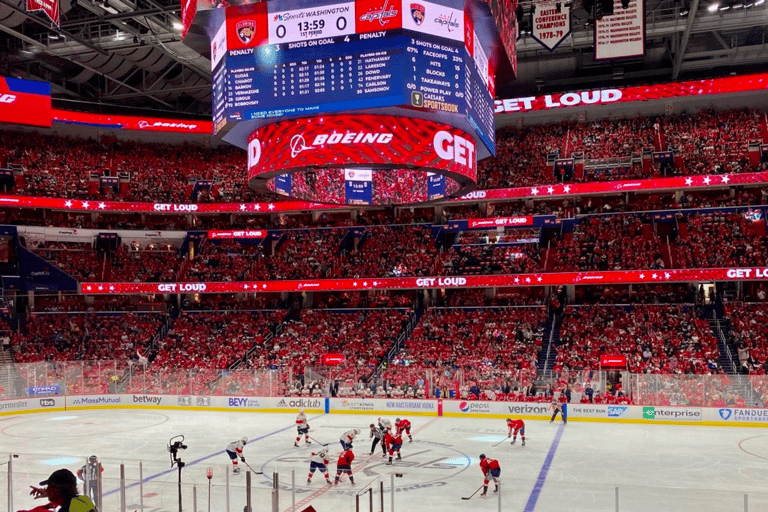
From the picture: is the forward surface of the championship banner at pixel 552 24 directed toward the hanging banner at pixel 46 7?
no

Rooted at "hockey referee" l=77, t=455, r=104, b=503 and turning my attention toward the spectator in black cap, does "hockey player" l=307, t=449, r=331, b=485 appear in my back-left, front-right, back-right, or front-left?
back-left

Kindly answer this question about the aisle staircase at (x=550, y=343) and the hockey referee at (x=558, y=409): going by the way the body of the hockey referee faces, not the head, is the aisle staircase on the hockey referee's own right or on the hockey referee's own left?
on the hockey referee's own right

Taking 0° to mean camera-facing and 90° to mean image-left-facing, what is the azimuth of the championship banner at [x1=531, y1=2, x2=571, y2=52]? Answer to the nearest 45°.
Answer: approximately 0°

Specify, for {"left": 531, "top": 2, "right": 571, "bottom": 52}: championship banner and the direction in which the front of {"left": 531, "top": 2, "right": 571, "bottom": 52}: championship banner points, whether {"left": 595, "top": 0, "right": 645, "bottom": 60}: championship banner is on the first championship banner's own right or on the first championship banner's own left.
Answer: on the first championship banner's own left
